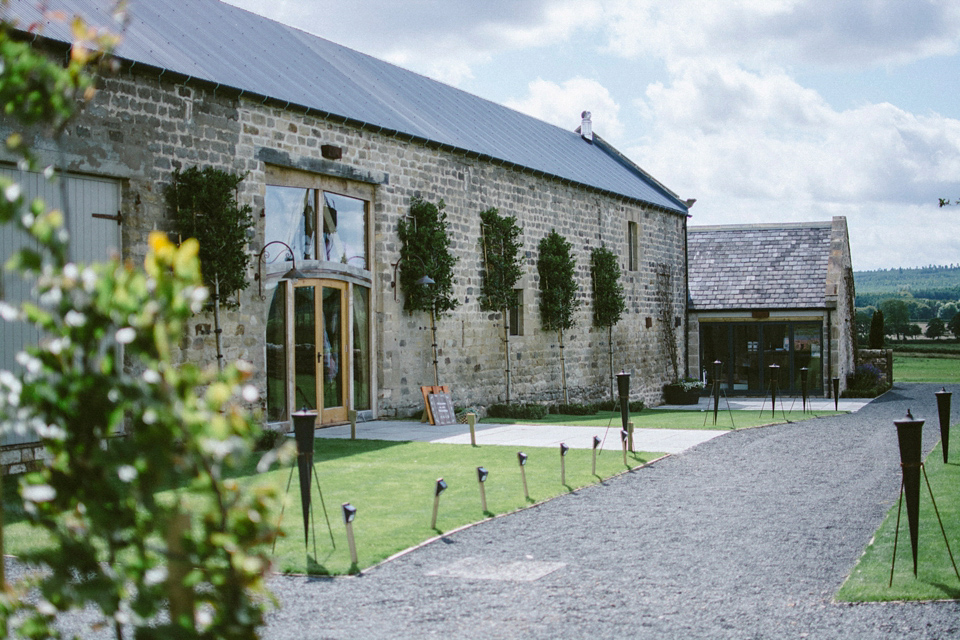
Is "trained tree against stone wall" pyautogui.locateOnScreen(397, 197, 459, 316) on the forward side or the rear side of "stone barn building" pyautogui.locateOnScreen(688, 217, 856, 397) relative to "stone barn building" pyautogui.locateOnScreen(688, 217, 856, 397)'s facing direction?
on the forward side

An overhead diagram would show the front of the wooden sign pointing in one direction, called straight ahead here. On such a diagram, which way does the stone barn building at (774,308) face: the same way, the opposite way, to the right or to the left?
the same way

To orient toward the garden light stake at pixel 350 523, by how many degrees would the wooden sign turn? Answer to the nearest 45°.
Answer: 0° — it already faces it

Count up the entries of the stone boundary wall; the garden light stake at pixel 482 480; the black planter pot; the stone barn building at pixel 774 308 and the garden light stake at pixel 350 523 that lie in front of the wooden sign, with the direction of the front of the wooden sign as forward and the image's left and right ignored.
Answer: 2

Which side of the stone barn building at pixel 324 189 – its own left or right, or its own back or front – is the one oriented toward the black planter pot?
left

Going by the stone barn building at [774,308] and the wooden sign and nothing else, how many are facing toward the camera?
2

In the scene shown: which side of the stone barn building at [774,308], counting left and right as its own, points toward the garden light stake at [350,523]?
front

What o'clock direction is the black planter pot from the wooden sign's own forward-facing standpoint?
The black planter pot is roughly at 7 o'clock from the wooden sign.

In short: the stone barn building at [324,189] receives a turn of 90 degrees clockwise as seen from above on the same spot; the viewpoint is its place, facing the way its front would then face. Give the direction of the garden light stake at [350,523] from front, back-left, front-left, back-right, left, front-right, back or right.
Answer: front-left

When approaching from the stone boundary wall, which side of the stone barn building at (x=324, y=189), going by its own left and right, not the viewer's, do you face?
left

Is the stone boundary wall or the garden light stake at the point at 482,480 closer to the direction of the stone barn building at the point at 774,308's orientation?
the garden light stake

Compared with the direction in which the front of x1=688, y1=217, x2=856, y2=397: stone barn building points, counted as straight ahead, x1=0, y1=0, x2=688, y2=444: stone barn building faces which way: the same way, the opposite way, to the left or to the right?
to the left

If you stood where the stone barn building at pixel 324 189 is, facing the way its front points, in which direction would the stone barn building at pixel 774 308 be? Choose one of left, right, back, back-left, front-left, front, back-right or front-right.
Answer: left

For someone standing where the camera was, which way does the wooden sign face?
facing the viewer

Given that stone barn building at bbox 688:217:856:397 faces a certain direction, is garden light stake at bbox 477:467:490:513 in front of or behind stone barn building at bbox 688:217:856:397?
in front

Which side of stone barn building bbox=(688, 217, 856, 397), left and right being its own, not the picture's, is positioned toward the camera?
front

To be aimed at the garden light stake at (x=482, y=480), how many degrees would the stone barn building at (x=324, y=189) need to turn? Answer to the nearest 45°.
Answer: approximately 45° to its right

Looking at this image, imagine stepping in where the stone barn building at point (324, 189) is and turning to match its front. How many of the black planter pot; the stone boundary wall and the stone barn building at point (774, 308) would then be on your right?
0
